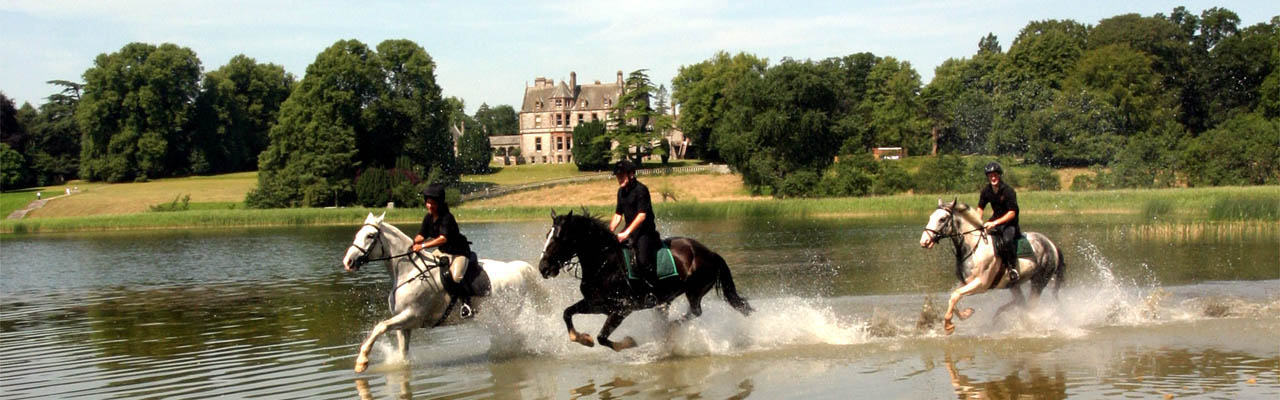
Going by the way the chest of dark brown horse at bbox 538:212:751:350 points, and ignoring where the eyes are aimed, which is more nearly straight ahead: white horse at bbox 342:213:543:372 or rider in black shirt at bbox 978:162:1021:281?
the white horse

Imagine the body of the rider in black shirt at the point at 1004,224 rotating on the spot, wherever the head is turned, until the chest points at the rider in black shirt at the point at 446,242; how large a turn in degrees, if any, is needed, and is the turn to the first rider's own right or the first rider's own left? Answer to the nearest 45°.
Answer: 0° — they already face them

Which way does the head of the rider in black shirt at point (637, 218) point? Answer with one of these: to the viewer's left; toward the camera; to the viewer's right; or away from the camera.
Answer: to the viewer's left

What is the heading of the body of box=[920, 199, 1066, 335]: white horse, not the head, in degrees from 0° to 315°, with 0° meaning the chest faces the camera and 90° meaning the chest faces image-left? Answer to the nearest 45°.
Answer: approximately 45°

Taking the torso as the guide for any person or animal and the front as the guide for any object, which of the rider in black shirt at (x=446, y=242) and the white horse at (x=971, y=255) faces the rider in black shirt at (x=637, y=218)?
the white horse

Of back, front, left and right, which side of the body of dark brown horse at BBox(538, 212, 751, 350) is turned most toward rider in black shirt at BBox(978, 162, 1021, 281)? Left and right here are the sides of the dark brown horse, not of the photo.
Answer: back

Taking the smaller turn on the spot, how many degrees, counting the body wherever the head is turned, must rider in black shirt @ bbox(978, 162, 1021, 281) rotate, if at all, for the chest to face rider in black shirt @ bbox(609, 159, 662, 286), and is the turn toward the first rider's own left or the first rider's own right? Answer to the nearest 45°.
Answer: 0° — they already face them

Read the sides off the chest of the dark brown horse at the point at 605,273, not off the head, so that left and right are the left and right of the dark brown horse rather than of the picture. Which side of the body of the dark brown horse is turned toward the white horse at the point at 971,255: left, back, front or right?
back

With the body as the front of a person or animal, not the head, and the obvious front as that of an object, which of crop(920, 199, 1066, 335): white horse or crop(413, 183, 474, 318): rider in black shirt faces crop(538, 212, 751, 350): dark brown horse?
the white horse

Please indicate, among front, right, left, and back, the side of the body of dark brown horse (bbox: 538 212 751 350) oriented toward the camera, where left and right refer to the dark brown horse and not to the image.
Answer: left

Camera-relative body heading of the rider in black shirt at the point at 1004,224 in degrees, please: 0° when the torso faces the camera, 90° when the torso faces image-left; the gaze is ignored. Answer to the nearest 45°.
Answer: approximately 45°
